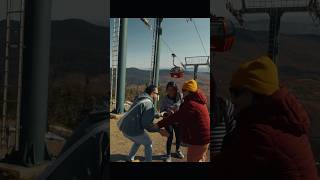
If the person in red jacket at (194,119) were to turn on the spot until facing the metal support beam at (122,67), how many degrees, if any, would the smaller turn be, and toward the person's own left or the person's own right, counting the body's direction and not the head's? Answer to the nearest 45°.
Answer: approximately 45° to the person's own right

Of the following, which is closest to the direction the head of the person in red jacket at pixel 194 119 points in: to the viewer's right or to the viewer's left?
to the viewer's left

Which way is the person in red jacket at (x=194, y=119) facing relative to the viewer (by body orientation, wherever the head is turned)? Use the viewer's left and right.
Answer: facing to the left of the viewer
